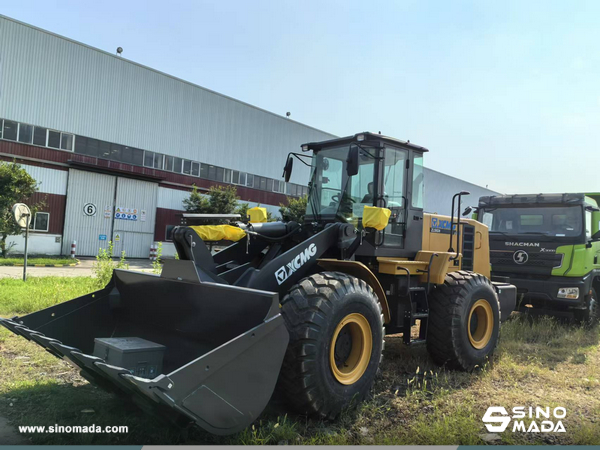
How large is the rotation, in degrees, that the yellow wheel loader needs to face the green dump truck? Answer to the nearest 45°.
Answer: approximately 180°

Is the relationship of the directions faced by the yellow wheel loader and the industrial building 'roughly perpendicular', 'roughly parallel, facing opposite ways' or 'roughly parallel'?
roughly perpendicular

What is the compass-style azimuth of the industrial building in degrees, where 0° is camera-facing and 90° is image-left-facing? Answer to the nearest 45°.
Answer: approximately 315°

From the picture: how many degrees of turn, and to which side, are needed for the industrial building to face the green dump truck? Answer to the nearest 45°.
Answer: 0° — it already faces it

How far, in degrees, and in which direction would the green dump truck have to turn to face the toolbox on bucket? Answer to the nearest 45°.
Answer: approximately 45° to its right

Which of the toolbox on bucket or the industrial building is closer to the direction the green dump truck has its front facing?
the toolbox on bucket

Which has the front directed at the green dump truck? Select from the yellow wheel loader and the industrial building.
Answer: the industrial building

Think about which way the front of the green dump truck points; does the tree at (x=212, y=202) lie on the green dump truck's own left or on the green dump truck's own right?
on the green dump truck's own right

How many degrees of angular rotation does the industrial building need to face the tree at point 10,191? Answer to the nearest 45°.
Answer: approximately 90° to its right

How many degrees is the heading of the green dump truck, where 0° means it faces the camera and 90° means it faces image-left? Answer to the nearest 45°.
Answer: approximately 0°

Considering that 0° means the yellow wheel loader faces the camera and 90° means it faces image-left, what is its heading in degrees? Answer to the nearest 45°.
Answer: approximately 45°

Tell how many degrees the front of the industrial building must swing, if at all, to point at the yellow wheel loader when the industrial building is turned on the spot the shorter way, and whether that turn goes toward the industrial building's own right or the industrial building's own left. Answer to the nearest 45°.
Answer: approximately 45° to the industrial building's own right
